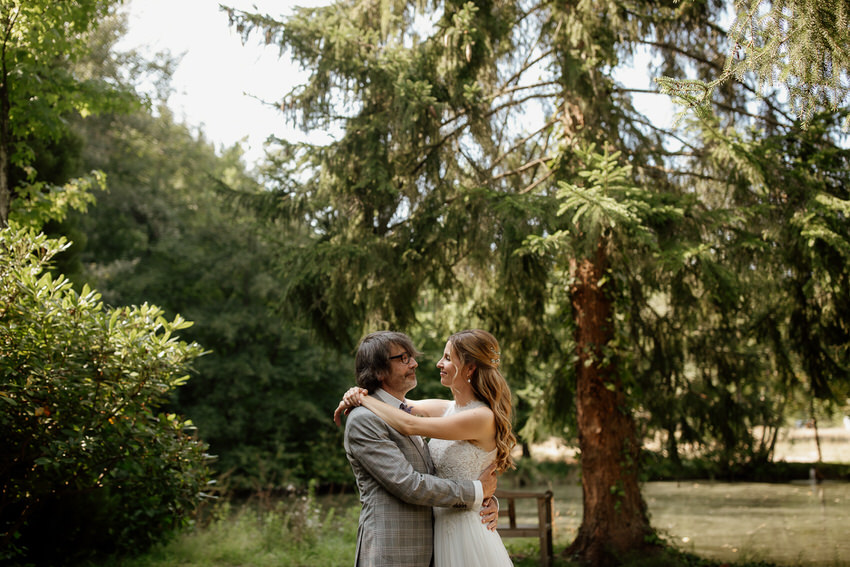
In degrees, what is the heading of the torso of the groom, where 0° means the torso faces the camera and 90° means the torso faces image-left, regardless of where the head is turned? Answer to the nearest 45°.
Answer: approximately 270°

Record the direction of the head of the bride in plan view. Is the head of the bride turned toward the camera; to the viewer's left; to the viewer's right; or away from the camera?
to the viewer's left

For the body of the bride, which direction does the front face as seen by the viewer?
to the viewer's left

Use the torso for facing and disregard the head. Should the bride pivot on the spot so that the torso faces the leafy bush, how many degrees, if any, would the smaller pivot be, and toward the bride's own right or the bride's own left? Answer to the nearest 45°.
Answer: approximately 45° to the bride's own right

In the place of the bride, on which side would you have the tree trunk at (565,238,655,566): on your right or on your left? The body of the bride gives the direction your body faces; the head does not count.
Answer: on your right

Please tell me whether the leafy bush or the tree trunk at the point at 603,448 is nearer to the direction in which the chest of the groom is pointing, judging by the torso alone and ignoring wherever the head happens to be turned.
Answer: the tree trunk

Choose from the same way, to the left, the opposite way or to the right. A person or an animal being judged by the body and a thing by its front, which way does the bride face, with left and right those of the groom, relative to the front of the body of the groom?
the opposite way

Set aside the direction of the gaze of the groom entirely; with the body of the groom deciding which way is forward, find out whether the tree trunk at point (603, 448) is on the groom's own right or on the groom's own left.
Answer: on the groom's own left

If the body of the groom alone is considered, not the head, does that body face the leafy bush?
no

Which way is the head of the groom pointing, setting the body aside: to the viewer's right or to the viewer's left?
to the viewer's right

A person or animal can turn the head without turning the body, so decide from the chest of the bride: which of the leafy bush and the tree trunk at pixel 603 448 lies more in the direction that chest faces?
the leafy bush
